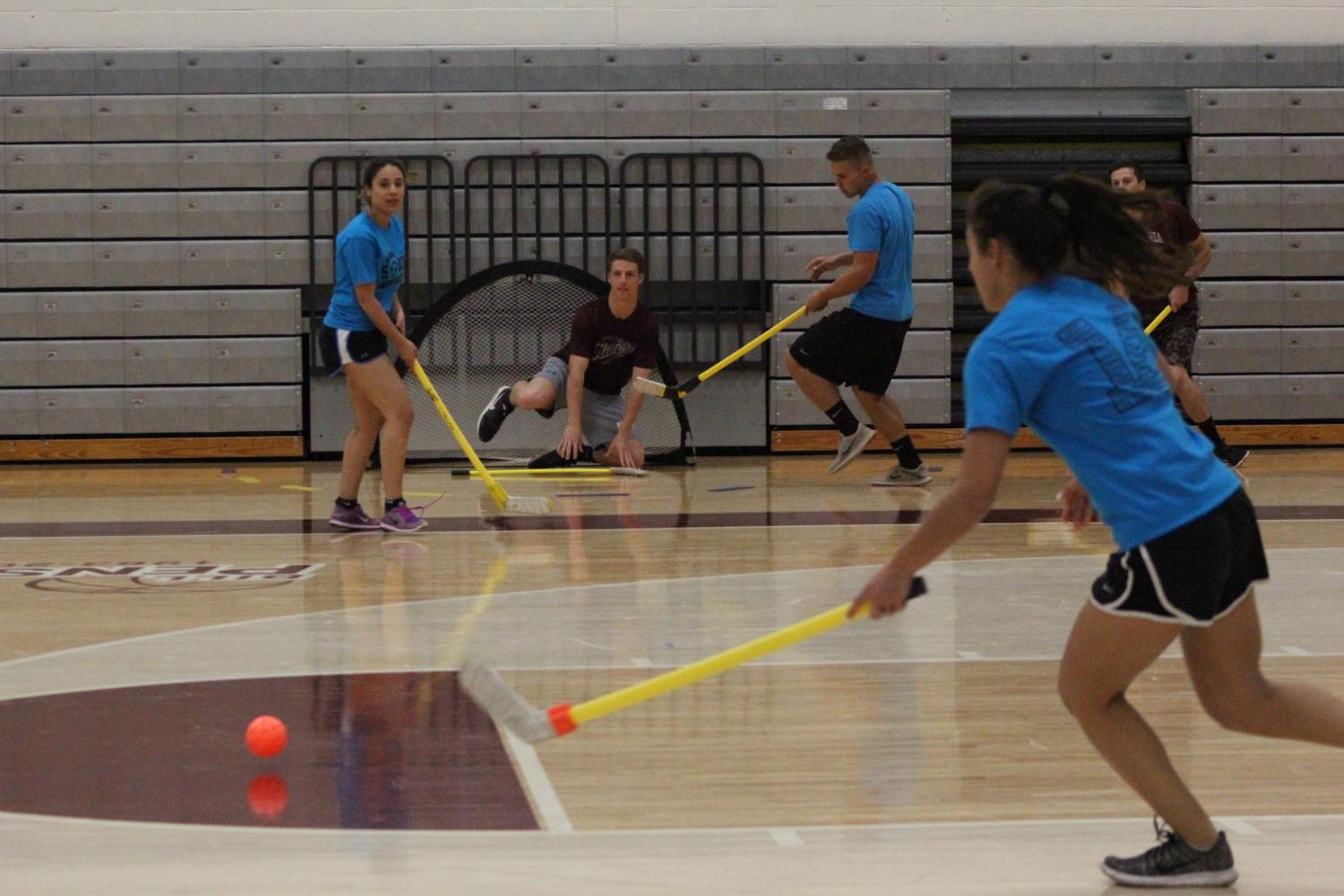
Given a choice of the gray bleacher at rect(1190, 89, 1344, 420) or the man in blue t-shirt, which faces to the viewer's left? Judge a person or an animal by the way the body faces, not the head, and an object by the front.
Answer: the man in blue t-shirt

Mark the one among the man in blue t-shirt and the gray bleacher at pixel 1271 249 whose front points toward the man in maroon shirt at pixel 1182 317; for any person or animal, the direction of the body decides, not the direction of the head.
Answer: the gray bleacher

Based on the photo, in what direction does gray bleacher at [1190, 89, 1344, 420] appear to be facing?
toward the camera

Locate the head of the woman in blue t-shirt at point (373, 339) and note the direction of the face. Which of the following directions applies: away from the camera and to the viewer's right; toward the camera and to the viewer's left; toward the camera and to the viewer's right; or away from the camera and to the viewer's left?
toward the camera and to the viewer's right

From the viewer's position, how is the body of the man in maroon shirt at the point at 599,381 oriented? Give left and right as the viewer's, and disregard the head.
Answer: facing the viewer

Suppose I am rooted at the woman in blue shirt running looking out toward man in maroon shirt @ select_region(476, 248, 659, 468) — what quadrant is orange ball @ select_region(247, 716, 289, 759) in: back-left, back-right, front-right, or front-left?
front-left

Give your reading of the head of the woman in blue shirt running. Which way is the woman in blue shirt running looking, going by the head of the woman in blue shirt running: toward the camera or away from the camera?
away from the camera

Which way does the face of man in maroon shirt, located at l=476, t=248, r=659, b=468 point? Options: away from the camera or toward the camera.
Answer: toward the camera

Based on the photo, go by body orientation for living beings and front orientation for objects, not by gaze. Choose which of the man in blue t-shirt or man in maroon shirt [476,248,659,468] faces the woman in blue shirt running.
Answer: the man in maroon shirt

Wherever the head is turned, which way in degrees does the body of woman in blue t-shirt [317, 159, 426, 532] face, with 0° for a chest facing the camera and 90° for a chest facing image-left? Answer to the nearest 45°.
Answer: approximately 315°

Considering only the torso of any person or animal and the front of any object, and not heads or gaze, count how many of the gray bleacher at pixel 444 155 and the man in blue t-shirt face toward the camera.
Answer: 1

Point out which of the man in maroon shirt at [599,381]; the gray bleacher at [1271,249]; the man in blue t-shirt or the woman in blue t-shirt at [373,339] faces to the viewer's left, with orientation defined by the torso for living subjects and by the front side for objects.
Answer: the man in blue t-shirt

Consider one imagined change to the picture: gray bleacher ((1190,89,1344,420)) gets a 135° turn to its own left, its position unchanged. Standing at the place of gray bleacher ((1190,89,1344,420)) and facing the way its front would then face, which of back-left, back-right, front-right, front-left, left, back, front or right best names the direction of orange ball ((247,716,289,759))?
back-right

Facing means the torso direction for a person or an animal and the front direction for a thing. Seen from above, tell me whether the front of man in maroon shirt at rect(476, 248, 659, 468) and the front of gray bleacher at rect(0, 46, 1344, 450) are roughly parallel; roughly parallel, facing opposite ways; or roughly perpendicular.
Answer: roughly parallel

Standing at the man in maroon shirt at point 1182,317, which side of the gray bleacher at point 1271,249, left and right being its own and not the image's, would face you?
front
